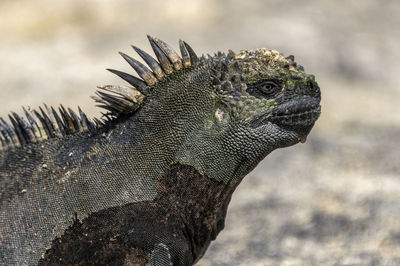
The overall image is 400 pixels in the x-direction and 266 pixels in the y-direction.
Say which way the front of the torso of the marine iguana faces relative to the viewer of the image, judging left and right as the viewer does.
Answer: facing to the right of the viewer
